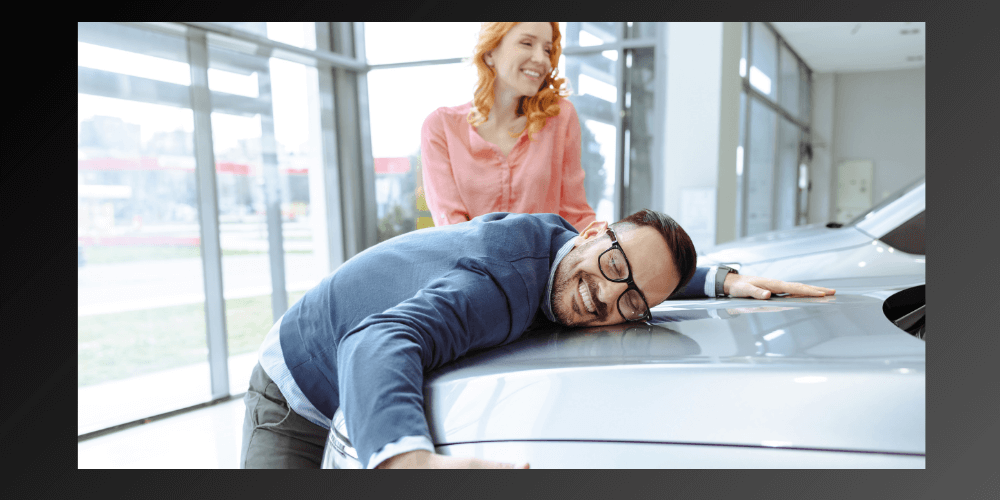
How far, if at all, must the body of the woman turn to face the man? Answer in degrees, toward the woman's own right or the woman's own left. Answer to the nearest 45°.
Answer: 0° — they already face them

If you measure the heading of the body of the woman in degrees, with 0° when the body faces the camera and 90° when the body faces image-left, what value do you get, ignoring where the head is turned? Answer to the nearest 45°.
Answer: approximately 0°

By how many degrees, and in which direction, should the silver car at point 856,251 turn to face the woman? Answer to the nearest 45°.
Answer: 0° — it already faces them

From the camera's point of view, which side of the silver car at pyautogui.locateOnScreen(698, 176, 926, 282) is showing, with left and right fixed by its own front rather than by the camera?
left

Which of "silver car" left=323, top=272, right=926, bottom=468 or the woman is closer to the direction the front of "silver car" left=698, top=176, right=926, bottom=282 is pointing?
the woman

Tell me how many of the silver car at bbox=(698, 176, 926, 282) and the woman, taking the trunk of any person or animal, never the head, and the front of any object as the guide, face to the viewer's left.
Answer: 1

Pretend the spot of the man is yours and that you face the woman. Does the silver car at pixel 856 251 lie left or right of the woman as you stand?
right

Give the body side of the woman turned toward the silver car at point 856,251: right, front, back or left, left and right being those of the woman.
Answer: left
